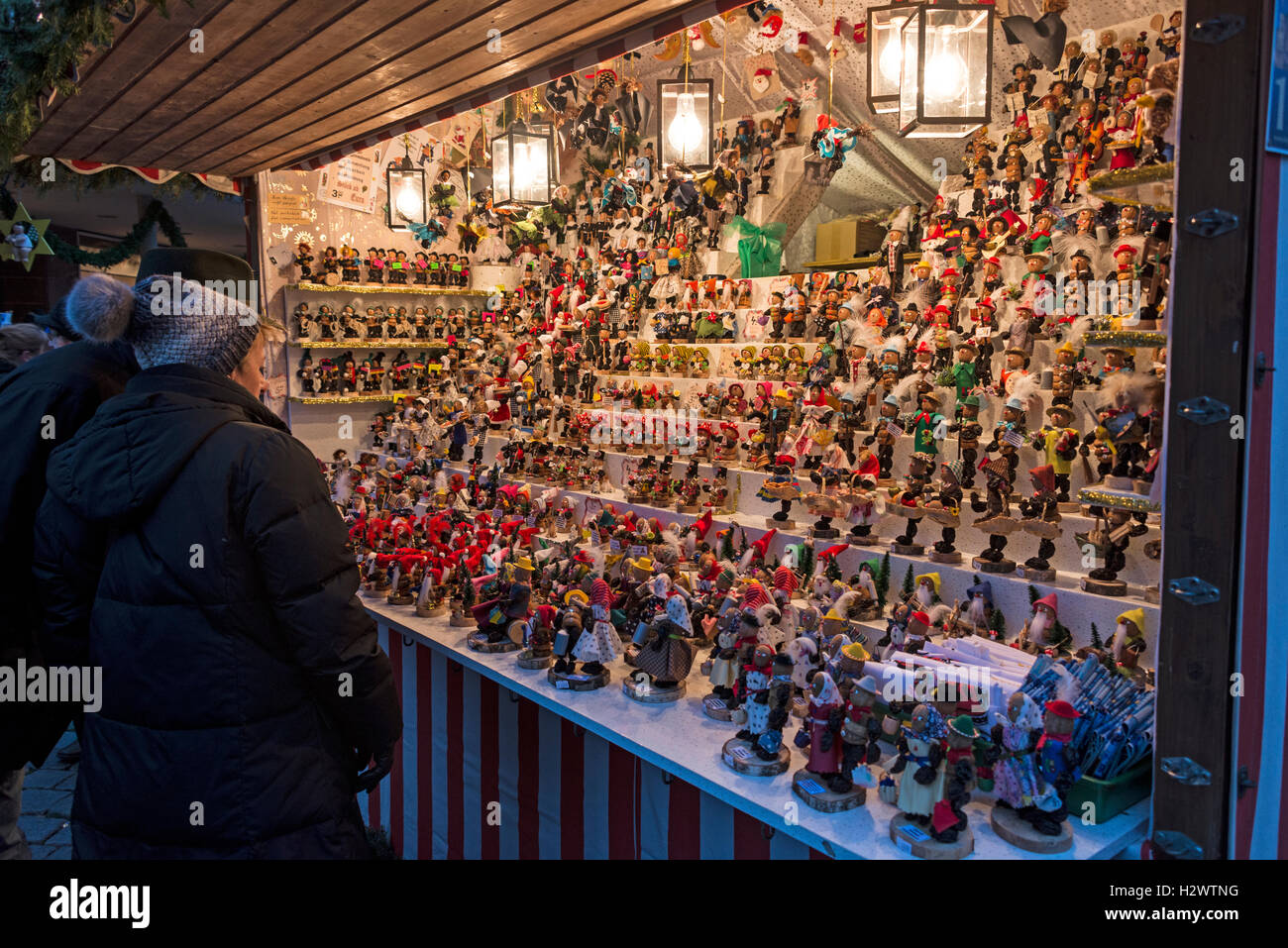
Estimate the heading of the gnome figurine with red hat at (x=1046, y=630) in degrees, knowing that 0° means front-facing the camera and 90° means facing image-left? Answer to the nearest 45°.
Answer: approximately 45°

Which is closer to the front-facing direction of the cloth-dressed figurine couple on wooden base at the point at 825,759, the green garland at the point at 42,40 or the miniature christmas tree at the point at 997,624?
the green garland

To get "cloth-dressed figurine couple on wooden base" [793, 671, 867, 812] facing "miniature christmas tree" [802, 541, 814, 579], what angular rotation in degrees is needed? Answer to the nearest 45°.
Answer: approximately 135° to its right

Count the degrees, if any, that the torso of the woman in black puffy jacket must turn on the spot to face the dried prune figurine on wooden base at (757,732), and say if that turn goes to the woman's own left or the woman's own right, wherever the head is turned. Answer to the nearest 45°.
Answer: approximately 45° to the woman's own right

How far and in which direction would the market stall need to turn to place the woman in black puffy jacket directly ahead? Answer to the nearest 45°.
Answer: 0° — it already faces them

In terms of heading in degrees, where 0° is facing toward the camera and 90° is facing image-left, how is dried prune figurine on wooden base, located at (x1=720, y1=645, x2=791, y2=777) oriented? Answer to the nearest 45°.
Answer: approximately 45°

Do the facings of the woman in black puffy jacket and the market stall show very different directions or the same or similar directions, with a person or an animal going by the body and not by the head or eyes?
very different directions

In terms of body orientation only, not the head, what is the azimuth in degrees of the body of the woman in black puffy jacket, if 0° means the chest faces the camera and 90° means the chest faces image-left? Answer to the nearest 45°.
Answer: approximately 225°
